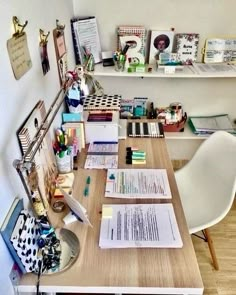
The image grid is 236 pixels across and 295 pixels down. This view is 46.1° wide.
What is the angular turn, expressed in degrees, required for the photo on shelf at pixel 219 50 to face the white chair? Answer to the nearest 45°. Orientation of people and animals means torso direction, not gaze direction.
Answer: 0° — it already faces it

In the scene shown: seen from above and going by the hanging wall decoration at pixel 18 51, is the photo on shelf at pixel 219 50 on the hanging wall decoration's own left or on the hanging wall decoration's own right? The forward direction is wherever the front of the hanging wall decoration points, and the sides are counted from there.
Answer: on the hanging wall decoration's own left

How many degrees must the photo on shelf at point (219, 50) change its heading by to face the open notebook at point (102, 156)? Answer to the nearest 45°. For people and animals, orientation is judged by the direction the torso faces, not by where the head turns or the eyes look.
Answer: approximately 45° to its right

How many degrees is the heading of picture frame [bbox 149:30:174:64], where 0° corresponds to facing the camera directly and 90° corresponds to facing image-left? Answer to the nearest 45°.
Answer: approximately 0°

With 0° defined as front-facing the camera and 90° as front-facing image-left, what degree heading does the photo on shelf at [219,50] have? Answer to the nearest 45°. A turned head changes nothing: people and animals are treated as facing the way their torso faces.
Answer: approximately 0°

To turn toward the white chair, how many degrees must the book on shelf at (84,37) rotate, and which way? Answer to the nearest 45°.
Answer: approximately 45° to its left
